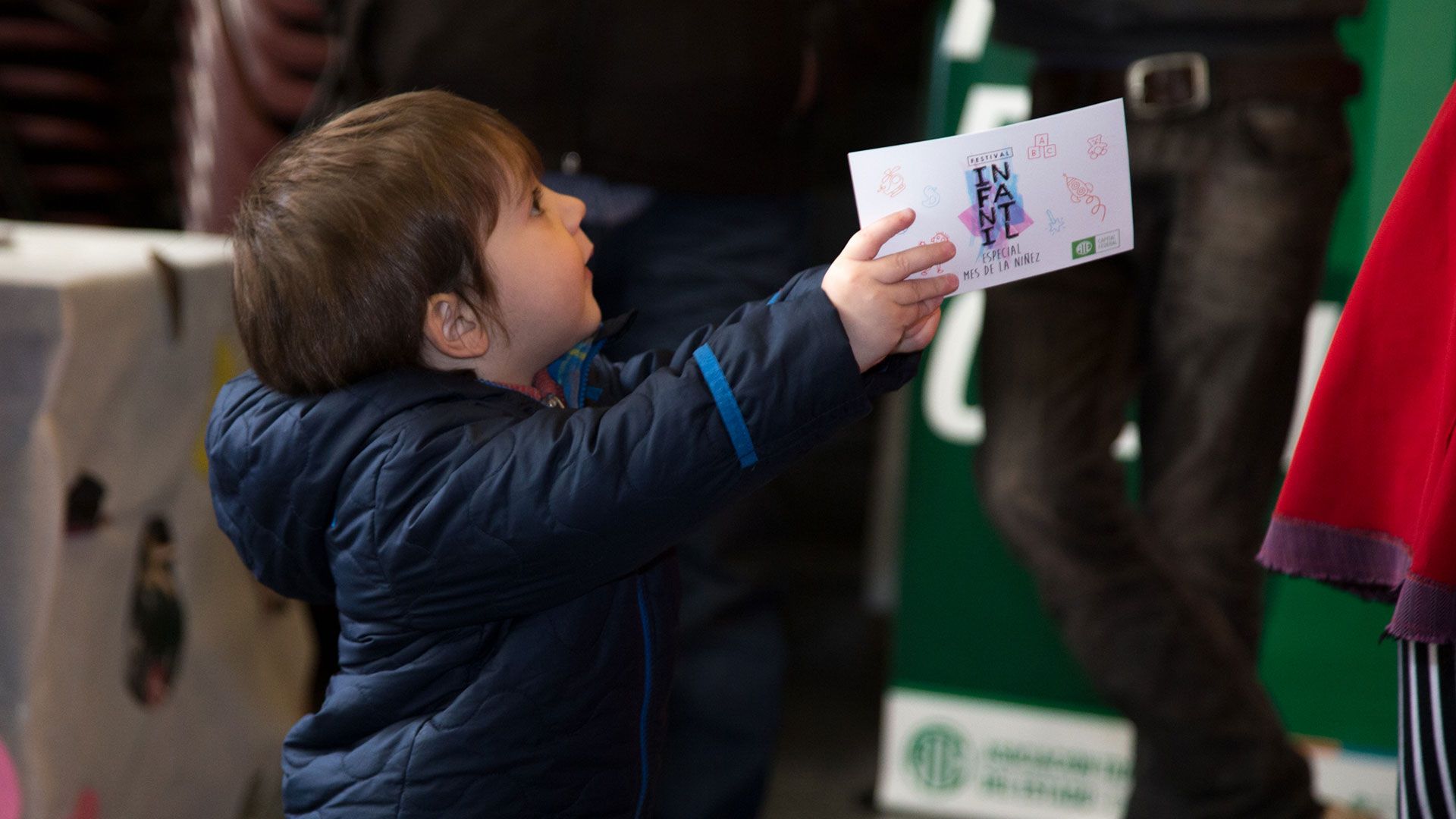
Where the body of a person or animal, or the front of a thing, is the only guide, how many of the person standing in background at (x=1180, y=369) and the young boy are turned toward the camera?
1

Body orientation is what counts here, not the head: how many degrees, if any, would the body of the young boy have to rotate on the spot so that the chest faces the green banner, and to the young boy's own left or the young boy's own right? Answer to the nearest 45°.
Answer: approximately 45° to the young boy's own left

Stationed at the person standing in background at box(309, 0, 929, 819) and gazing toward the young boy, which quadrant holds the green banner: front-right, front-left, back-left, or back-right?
back-left

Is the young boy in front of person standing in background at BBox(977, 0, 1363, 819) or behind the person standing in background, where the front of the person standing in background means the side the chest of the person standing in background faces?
in front

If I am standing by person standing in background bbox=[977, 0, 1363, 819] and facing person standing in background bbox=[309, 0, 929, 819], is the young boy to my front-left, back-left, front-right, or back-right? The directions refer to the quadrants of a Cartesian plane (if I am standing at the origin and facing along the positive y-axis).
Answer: front-left

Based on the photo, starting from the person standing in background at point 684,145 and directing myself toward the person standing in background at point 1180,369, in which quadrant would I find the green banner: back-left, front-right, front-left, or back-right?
front-left

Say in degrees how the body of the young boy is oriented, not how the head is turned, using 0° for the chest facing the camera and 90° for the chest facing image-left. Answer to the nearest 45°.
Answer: approximately 270°

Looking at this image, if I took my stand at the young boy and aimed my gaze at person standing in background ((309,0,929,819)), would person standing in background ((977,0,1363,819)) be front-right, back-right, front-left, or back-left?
front-right

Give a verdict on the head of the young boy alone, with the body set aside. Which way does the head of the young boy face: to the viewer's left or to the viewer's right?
to the viewer's right

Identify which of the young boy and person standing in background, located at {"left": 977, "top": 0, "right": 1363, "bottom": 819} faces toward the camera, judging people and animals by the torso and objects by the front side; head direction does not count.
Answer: the person standing in background
